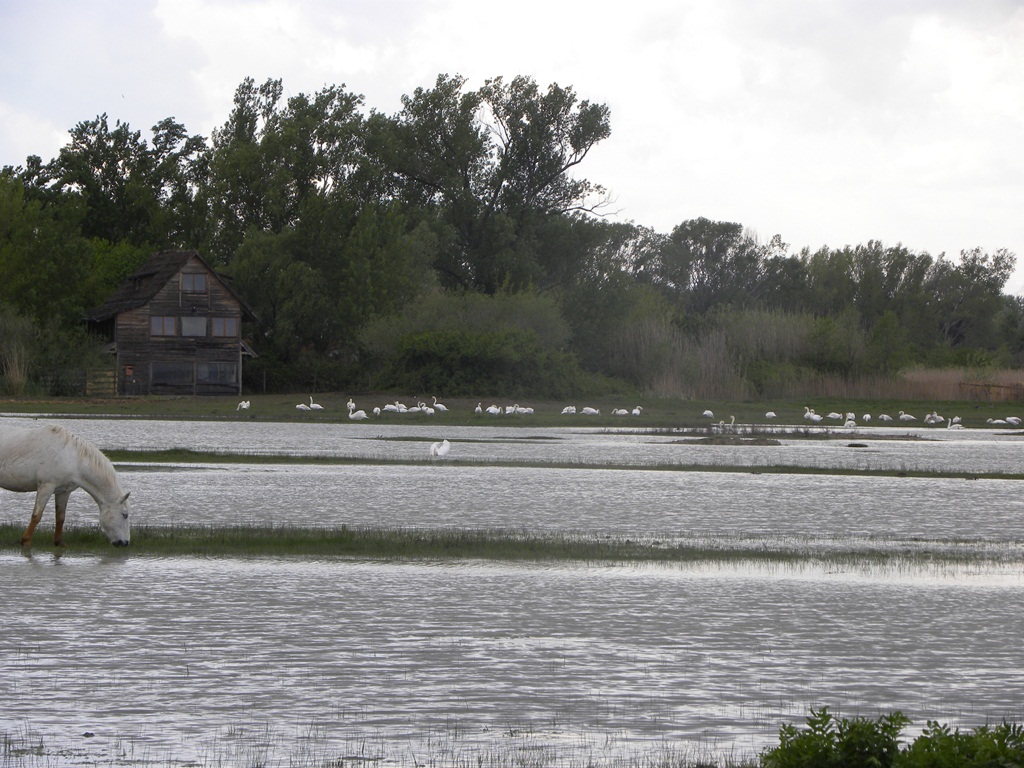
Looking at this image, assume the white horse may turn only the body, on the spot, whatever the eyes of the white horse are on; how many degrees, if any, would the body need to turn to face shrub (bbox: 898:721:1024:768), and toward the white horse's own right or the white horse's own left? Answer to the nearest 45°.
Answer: approximately 90° to the white horse's own right

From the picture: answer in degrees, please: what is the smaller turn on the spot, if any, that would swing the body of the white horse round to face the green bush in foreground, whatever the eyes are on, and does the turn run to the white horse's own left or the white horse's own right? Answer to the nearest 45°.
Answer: approximately 90° to the white horse's own right

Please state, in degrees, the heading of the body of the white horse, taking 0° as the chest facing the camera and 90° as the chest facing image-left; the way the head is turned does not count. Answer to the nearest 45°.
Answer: approximately 270°
